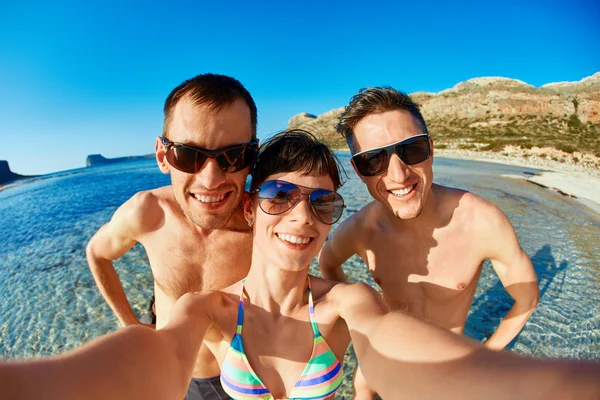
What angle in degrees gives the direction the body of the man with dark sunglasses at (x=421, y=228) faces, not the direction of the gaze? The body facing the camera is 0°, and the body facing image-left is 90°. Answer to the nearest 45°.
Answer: approximately 0°

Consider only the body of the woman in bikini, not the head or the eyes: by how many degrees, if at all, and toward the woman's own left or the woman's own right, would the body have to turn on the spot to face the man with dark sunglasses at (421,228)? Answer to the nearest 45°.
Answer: approximately 135° to the woman's own left

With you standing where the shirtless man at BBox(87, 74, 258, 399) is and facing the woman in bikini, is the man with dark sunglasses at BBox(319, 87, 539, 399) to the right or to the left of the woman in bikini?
left

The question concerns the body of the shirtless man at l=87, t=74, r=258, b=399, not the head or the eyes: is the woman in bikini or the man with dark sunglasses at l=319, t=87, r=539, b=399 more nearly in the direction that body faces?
the woman in bikini

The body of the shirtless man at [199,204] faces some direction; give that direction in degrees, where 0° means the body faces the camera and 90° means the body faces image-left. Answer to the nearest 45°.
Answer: approximately 0°

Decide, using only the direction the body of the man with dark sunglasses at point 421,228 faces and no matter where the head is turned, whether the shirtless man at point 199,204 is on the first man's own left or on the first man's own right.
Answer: on the first man's own right
